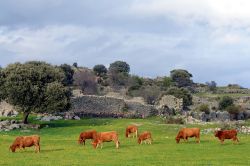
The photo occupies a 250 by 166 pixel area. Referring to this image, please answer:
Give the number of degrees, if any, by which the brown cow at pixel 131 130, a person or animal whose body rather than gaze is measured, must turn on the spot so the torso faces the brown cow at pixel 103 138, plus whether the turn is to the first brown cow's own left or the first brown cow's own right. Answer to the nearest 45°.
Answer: approximately 45° to the first brown cow's own left

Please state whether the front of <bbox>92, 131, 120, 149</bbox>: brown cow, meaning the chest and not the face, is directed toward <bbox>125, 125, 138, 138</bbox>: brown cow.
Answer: no

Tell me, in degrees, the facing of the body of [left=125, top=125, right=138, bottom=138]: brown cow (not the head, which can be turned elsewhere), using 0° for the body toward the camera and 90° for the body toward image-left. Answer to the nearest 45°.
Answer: approximately 45°
